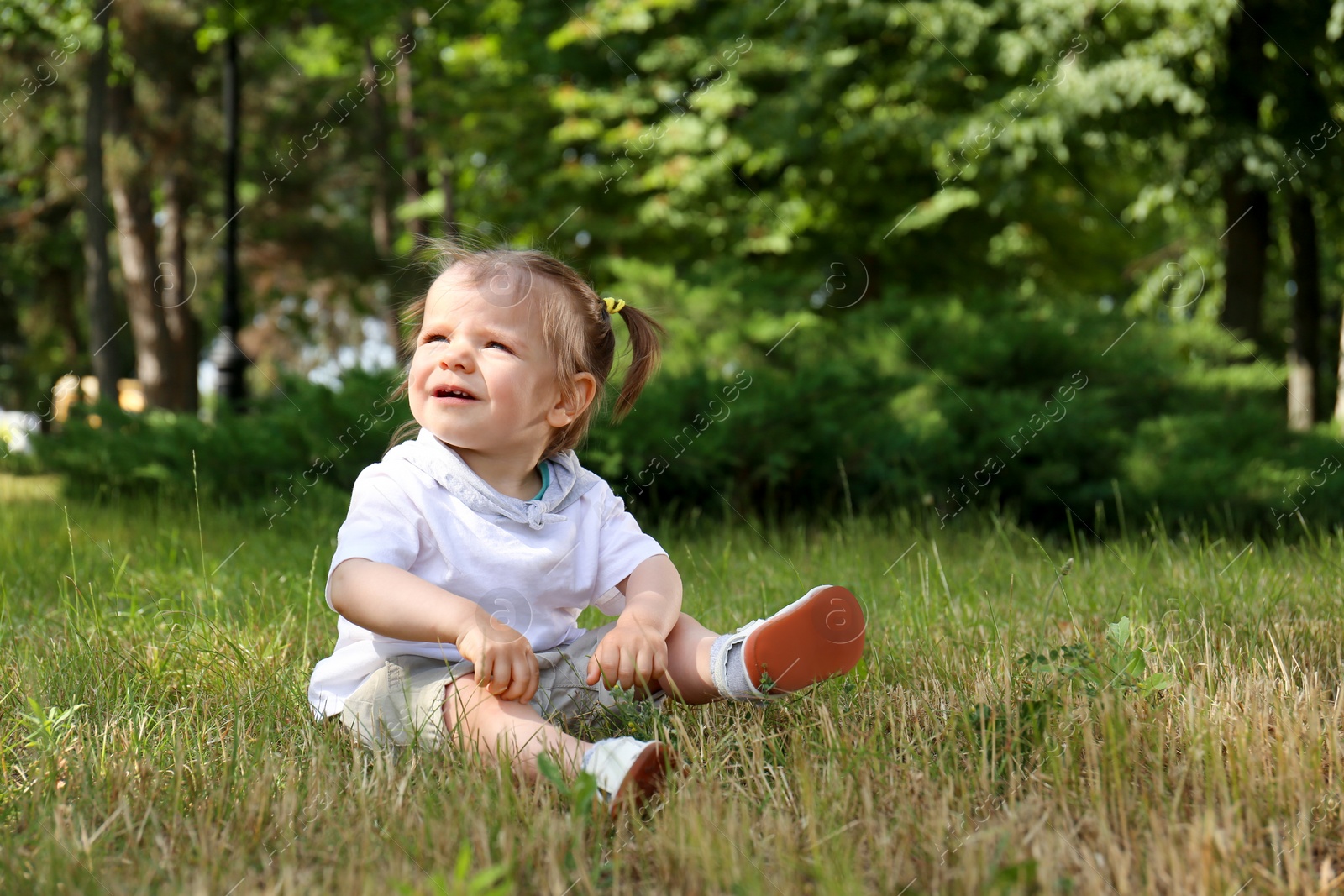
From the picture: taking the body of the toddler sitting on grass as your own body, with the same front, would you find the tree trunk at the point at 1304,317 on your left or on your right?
on your left

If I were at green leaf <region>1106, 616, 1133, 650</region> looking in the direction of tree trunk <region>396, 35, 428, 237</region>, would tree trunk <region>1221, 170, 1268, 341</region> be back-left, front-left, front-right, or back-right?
front-right

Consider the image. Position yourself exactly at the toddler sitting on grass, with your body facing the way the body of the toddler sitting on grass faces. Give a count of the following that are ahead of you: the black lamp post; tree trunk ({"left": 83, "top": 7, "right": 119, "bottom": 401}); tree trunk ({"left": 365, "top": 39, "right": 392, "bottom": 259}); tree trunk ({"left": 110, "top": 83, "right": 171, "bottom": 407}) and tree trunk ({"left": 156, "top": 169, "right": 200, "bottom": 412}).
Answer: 0

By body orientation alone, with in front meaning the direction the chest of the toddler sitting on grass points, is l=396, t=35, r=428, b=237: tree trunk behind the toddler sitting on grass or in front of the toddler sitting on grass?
behind

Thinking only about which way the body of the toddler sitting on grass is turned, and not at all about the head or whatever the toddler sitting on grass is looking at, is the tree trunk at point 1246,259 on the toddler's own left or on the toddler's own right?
on the toddler's own left

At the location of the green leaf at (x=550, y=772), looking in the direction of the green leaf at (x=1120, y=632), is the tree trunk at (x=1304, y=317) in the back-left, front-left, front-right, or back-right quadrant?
front-left

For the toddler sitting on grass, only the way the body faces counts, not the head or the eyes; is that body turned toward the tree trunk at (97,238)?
no

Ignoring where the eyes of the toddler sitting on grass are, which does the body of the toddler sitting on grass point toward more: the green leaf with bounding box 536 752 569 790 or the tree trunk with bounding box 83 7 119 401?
the green leaf

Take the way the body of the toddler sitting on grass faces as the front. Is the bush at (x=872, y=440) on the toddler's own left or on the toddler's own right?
on the toddler's own left

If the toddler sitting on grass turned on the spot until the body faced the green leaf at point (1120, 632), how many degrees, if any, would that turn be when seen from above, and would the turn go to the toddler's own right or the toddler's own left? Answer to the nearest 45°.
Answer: approximately 45° to the toddler's own left

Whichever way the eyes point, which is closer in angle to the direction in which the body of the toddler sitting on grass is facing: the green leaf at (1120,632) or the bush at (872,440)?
the green leaf

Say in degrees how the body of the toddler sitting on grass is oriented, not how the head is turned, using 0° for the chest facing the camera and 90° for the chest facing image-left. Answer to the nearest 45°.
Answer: approximately 315°

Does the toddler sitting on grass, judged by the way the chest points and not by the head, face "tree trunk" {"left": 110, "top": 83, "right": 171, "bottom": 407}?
no

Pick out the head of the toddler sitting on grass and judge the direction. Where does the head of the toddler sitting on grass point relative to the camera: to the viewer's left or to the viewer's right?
to the viewer's left
